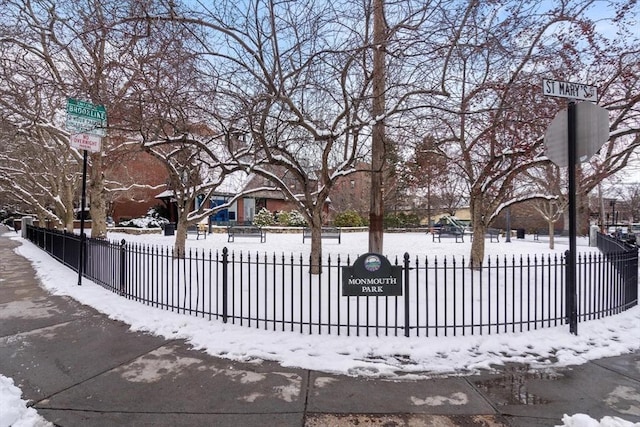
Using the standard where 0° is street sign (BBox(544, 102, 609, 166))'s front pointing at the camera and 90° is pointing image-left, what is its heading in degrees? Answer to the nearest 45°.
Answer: approximately 180°

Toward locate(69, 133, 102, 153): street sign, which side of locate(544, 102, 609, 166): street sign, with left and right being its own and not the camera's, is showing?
left

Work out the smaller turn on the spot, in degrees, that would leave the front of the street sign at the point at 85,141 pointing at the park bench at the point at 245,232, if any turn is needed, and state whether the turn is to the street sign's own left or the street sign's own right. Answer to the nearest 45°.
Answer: approximately 135° to the street sign's own left

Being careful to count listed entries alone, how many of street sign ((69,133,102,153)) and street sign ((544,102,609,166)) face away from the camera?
1

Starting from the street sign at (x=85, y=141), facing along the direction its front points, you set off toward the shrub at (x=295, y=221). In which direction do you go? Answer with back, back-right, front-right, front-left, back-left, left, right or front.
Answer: back-left

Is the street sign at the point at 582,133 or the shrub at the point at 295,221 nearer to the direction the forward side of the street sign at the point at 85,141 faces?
the street sign

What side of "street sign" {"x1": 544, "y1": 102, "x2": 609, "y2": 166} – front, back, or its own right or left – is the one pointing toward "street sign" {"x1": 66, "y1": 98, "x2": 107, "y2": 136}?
left

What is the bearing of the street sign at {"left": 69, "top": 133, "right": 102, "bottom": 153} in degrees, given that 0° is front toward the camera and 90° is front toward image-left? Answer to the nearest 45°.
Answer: approximately 0°

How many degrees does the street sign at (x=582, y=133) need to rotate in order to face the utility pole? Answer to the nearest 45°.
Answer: approximately 90° to its left

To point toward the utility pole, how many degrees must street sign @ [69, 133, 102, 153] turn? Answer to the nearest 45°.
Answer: approximately 45° to its left

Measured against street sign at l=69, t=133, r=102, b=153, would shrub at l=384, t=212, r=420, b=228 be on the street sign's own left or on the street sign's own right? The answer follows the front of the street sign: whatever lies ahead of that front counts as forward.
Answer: on the street sign's own left
